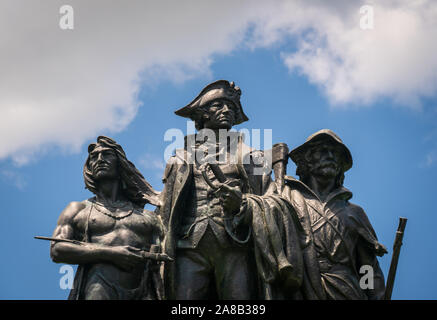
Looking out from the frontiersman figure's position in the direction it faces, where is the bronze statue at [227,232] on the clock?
The bronze statue is roughly at 2 o'clock from the frontiersman figure.

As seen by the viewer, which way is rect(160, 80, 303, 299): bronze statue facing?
toward the camera

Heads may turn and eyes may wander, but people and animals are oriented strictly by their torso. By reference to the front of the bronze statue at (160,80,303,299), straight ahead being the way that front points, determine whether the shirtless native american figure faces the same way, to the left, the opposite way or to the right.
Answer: the same way

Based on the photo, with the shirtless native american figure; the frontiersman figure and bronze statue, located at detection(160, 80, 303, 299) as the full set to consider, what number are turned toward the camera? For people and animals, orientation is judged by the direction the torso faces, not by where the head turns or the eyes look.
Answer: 3

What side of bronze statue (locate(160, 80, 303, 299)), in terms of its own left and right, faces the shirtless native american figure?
right

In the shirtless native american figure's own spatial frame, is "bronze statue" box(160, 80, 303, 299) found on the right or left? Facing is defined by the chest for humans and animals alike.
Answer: on its left

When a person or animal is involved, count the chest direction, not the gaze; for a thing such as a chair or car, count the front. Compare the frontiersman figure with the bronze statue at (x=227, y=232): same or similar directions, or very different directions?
same or similar directions

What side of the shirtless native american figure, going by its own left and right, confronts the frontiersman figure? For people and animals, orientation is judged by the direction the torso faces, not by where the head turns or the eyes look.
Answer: left

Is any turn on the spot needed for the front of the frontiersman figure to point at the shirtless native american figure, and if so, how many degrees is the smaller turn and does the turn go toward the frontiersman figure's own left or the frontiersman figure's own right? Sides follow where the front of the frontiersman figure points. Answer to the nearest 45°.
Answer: approximately 90° to the frontiersman figure's own right

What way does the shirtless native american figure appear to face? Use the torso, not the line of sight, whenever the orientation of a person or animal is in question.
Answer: toward the camera
